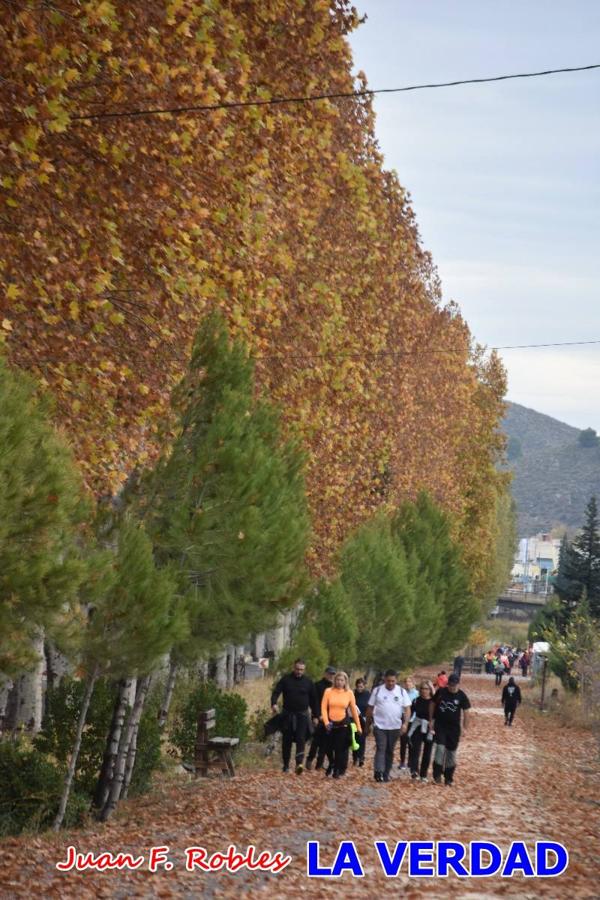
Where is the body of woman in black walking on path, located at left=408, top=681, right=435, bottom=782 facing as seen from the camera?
toward the camera

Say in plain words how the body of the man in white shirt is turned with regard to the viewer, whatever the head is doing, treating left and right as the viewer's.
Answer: facing the viewer

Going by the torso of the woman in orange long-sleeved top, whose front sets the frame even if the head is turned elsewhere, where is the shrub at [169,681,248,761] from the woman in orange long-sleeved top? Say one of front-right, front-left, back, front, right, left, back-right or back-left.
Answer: back-right

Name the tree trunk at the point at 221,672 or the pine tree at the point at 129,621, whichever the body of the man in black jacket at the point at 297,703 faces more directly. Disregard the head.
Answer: the pine tree

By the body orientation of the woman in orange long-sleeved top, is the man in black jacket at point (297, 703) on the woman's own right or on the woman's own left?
on the woman's own right

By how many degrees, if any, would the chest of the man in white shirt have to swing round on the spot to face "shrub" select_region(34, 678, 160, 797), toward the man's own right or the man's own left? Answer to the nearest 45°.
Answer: approximately 45° to the man's own right

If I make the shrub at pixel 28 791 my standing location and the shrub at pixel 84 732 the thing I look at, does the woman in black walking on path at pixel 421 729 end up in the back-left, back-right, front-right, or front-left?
front-right

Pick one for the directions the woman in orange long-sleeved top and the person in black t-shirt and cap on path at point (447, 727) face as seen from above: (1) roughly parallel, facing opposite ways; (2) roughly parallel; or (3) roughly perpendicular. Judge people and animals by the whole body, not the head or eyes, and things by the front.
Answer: roughly parallel

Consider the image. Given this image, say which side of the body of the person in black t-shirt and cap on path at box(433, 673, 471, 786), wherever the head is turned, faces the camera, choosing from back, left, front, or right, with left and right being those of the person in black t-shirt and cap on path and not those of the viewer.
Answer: front

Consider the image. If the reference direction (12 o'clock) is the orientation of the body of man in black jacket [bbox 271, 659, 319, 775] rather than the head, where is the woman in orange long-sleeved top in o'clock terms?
The woman in orange long-sleeved top is roughly at 9 o'clock from the man in black jacket.

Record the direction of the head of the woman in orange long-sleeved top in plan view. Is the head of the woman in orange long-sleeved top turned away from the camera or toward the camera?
toward the camera

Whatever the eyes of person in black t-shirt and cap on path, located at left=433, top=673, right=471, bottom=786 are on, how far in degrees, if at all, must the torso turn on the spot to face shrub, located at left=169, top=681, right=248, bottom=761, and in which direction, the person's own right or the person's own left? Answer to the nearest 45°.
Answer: approximately 90° to the person's own right
